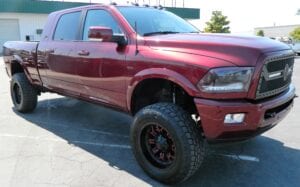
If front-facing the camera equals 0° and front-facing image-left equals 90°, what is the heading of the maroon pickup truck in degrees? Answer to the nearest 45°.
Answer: approximately 315°
